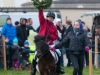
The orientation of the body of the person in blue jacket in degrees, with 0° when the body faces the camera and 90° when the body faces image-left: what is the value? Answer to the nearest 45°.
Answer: approximately 0°
